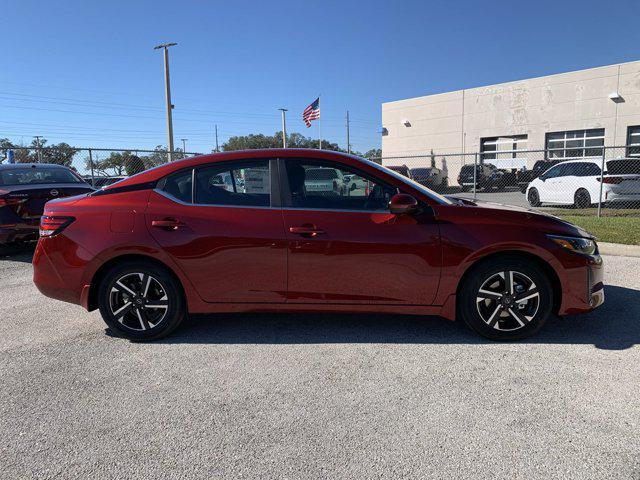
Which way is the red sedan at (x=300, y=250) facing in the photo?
to the viewer's right

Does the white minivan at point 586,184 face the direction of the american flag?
yes

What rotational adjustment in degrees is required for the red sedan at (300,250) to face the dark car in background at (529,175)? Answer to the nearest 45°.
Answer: approximately 45° to its left

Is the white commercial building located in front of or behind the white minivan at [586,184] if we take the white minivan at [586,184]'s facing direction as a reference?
in front

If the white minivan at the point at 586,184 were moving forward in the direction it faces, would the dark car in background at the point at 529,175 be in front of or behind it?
in front

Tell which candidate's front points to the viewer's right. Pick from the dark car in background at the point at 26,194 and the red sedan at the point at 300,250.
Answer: the red sedan

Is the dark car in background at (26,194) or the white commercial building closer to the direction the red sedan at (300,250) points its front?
the white commercial building

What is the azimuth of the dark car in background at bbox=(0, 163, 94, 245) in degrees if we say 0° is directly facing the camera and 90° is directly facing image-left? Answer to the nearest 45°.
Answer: approximately 135°

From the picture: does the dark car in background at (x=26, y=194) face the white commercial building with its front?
no

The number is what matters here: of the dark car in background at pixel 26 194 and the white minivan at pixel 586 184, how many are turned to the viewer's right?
0

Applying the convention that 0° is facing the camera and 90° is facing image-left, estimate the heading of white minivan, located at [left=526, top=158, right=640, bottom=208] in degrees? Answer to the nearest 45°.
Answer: approximately 135°

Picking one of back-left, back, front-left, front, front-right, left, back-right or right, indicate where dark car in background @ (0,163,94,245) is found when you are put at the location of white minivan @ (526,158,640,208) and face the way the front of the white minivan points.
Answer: left

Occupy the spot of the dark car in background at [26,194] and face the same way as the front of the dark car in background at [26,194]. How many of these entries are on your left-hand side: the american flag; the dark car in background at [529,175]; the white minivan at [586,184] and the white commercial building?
0

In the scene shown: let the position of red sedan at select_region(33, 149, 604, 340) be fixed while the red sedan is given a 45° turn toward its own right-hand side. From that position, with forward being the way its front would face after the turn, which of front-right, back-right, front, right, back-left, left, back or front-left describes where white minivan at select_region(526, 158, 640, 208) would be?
left

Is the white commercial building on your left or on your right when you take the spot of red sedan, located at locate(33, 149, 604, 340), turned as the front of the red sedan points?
on your left
